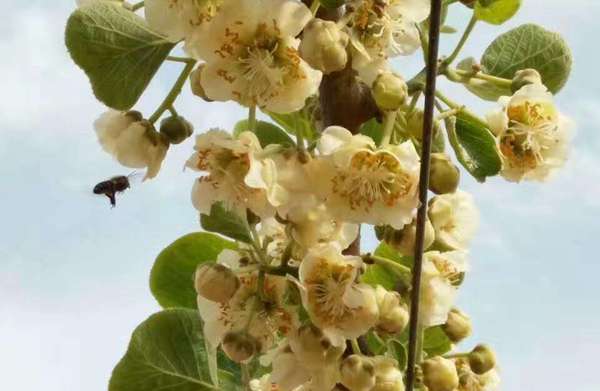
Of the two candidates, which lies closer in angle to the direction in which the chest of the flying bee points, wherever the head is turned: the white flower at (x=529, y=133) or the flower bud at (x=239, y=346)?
the white flower

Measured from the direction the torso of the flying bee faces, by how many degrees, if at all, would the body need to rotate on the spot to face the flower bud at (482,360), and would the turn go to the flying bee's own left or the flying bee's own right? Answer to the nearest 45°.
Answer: approximately 45° to the flying bee's own right

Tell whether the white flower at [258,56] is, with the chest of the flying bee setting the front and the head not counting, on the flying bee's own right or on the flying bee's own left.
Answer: on the flying bee's own right

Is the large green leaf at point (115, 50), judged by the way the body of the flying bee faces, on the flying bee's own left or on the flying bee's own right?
on the flying bee's own right

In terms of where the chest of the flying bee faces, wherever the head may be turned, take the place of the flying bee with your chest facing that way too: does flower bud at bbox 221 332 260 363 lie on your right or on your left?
on your right
